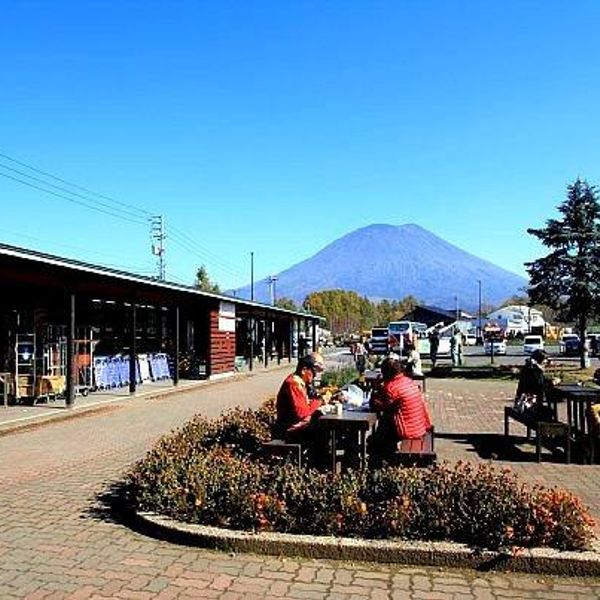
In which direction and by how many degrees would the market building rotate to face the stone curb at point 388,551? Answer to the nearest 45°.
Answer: approximately 45° to its right

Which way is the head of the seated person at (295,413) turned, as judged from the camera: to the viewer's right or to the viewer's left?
to the viewer's right

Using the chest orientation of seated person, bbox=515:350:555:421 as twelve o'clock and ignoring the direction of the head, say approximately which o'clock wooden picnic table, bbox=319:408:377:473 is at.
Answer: The wooden picnic table is roughly at 4 o'clock from the seated person.

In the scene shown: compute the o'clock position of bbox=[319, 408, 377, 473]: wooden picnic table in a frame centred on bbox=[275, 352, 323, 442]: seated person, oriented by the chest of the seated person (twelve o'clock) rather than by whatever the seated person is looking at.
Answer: The wooden picnic table is roughly at 1 o'clock from the seated person.

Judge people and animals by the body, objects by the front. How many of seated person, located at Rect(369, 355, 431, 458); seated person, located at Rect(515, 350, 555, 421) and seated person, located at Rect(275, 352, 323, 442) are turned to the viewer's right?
2

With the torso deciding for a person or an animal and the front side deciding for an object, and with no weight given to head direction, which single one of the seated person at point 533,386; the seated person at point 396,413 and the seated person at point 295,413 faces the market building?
the seated person at point 396,413

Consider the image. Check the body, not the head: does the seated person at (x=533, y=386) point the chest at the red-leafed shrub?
no

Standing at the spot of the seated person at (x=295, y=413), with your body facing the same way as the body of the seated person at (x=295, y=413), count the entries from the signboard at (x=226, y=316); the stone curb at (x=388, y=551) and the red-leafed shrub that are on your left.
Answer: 1

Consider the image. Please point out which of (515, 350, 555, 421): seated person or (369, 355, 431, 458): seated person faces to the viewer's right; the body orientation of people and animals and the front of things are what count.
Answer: (515, 350, 555, 421): seated person

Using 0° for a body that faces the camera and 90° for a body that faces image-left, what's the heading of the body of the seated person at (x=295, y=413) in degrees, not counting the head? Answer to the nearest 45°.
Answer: approximately 270°

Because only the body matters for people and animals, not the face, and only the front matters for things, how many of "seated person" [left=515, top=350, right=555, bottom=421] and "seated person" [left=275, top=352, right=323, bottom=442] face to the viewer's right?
2

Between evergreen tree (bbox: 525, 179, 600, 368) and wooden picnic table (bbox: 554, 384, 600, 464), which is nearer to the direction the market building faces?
the wooden picnic table

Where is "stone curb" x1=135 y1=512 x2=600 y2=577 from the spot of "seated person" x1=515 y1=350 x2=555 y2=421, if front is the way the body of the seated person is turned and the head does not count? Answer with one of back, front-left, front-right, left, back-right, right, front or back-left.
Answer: right

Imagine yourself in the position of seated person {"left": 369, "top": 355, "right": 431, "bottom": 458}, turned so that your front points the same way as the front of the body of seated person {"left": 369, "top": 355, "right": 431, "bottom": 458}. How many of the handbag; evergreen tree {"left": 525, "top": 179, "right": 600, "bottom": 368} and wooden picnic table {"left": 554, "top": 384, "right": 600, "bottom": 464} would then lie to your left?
0

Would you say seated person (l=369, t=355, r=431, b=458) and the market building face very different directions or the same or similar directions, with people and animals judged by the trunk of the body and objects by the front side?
very different directions

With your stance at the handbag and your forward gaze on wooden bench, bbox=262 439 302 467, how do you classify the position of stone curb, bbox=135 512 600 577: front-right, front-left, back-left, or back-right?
front-left

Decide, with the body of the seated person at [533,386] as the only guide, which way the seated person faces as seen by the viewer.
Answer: to the viewer's right

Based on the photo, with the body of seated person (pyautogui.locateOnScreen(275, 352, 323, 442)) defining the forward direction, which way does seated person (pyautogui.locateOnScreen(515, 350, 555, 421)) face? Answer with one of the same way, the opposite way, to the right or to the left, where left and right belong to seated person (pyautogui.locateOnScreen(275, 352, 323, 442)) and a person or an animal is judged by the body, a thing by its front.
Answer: the same way

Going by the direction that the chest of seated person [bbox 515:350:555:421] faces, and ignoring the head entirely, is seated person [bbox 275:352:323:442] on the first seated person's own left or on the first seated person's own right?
on the first seated person's own right
